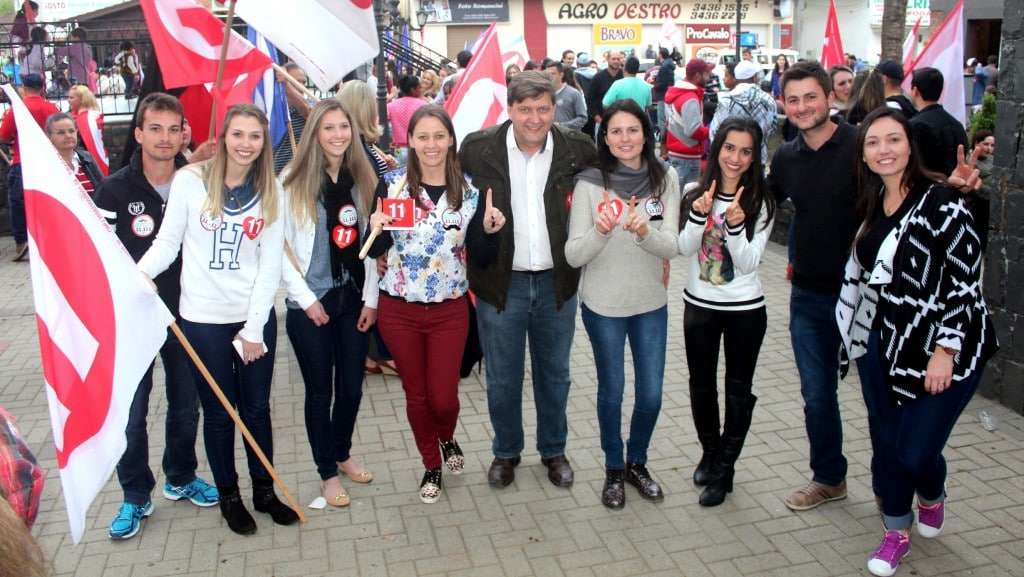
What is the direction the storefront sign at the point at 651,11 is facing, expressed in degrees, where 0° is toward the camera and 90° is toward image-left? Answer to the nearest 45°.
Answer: approximately 0°

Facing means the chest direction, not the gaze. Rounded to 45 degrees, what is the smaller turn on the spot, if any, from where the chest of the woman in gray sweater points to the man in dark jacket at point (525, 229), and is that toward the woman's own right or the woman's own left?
approximately 90° to the woman's own right

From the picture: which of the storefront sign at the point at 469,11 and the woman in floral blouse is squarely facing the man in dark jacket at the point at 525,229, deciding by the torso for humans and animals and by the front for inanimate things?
the storefront sign

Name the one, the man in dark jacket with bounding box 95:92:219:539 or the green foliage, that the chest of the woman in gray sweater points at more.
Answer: the man in dark jacket

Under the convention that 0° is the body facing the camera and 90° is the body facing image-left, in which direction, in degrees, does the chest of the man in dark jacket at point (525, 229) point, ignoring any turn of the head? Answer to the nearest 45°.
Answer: approximately 0°

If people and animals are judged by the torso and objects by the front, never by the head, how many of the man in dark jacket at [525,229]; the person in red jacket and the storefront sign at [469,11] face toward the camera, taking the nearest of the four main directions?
2

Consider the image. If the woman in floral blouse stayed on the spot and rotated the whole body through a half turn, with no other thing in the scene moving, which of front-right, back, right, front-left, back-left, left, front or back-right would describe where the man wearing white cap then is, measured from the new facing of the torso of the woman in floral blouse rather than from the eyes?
front-right

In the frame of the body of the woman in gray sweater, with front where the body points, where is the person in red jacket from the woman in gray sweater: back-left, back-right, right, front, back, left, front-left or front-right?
back

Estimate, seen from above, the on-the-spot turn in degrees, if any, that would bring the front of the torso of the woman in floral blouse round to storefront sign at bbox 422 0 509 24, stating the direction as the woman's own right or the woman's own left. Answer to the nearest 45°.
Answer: approximately 180°

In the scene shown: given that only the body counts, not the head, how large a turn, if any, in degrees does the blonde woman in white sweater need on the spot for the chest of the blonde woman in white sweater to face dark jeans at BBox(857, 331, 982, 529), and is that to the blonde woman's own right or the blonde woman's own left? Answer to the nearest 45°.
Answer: approximately 45° to the blonde woman's own left
